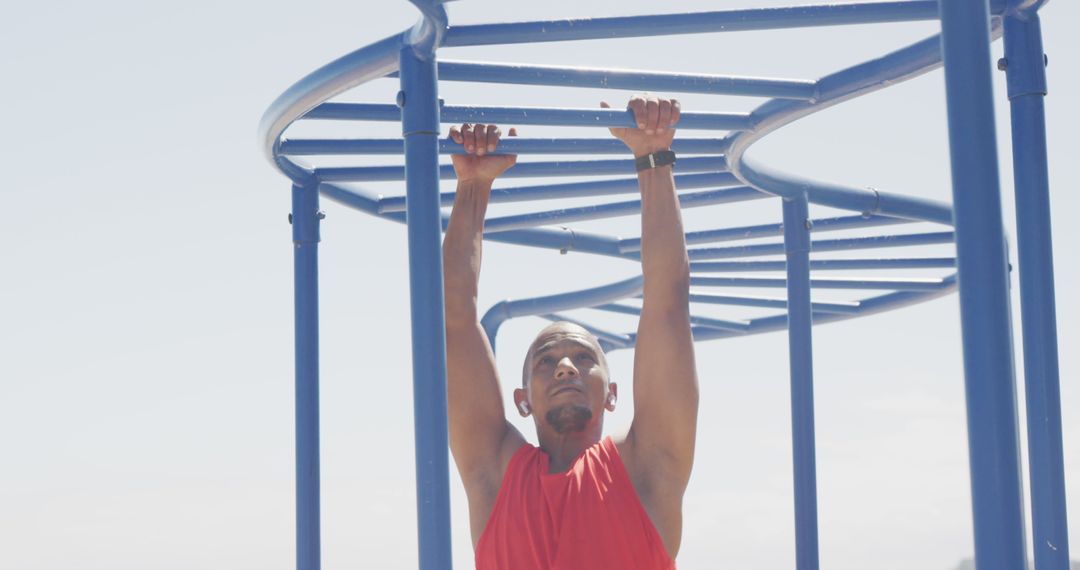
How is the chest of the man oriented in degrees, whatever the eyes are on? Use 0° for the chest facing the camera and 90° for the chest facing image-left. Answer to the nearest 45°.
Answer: approximately 0°
